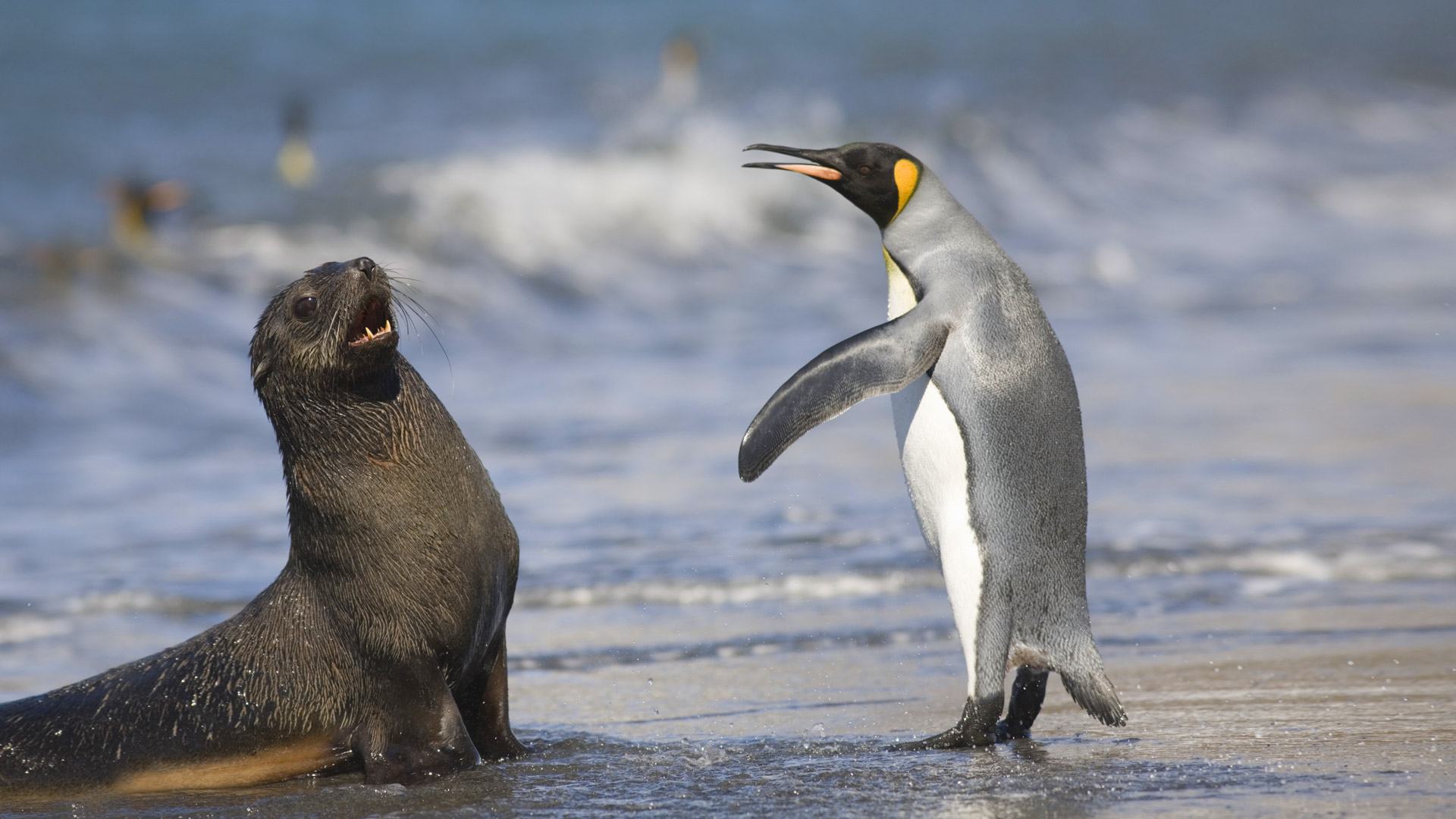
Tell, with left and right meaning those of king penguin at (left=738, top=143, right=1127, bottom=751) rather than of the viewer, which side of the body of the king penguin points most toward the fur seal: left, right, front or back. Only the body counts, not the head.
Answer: front

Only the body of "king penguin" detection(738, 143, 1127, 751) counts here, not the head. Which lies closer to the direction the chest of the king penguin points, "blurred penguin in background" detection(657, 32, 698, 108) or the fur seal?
the fur seal

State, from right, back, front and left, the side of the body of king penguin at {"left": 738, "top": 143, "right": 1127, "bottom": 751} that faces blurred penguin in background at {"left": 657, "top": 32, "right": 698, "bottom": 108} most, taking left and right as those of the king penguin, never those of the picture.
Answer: right

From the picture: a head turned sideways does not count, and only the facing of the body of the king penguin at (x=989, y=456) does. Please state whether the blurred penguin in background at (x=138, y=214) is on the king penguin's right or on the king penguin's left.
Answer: on the king penguin's right

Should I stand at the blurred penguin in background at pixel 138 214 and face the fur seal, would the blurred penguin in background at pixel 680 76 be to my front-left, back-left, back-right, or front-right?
back-left

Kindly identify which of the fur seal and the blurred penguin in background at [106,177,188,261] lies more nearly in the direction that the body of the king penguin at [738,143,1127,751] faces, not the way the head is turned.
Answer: the fur seal

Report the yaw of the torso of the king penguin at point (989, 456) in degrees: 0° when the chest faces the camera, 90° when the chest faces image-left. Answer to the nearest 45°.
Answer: approximately 90°
